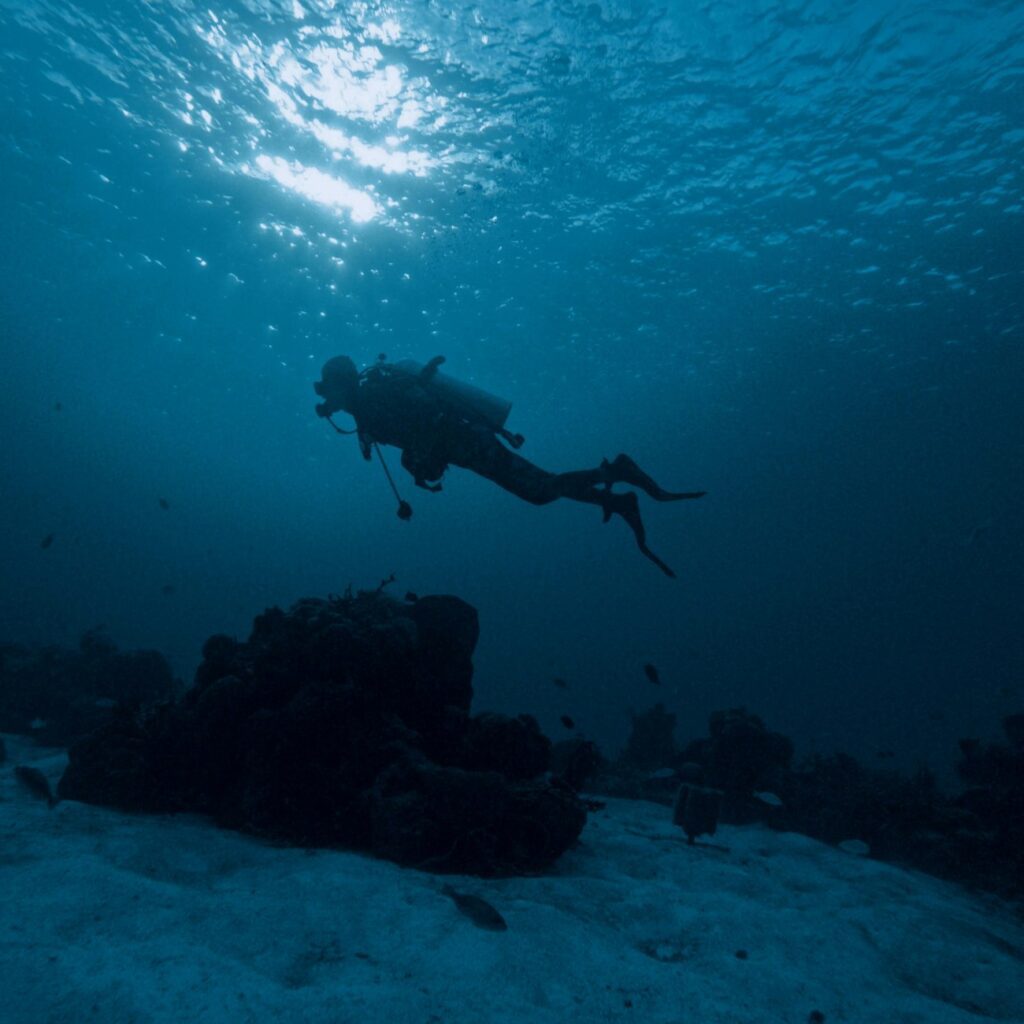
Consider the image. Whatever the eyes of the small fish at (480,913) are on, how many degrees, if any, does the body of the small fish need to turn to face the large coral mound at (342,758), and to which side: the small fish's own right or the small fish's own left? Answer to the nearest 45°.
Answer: approximately 135° to the small fish's own left

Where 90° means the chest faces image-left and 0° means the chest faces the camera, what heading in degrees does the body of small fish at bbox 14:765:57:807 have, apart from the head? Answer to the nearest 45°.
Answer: approximately 90°

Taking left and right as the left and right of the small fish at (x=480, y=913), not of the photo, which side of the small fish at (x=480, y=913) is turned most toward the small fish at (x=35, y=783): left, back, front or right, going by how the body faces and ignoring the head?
back

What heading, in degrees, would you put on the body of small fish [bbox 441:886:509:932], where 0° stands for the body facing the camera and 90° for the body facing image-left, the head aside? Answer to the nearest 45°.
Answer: approximately 270°

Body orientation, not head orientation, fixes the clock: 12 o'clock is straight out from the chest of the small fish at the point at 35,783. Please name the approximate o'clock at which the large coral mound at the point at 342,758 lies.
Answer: The large coral mound is roughly at 7 o'clock from the small fish.

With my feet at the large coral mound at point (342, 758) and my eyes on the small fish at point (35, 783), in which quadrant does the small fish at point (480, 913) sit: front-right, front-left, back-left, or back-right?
back-left

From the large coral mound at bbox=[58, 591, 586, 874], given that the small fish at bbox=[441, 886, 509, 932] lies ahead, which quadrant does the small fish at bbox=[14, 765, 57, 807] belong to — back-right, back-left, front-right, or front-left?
back-right

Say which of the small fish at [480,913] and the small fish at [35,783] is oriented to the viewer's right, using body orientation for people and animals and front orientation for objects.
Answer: the small fish at [480,913]
